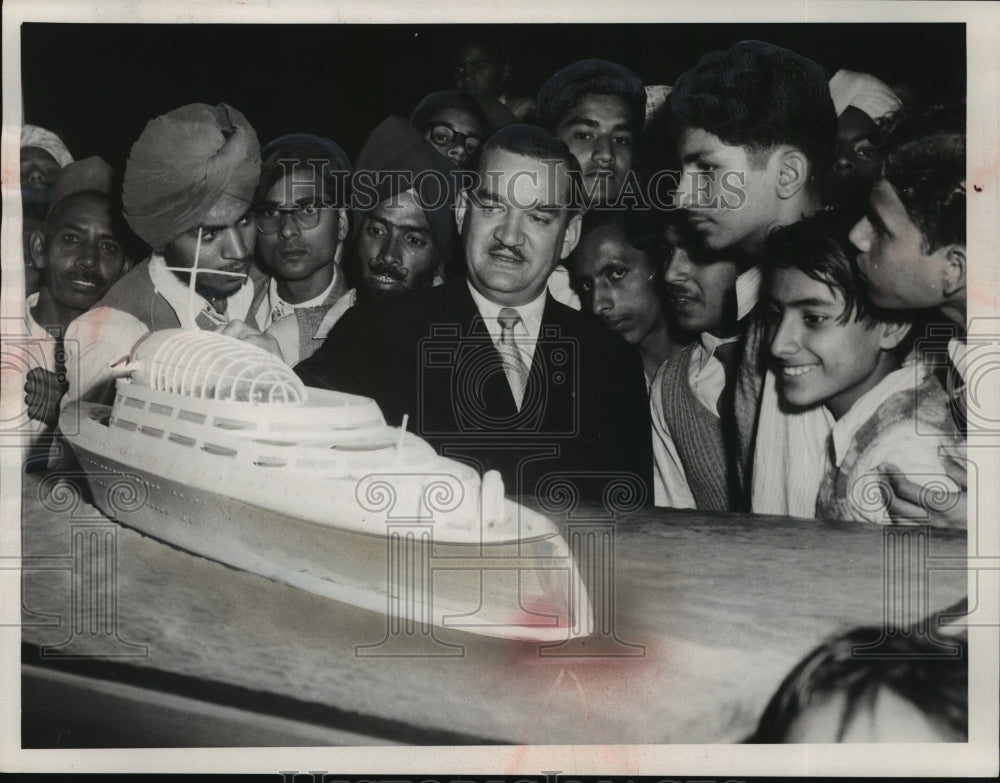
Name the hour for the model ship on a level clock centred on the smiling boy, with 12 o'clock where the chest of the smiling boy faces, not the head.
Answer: The model ship is roughly at 1 o'clock from the smiling boy.

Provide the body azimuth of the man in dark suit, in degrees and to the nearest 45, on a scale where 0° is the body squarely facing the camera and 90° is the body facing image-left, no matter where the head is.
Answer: approximately 0°

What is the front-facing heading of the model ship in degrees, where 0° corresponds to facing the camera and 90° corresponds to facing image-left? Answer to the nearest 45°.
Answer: approximately 315°
